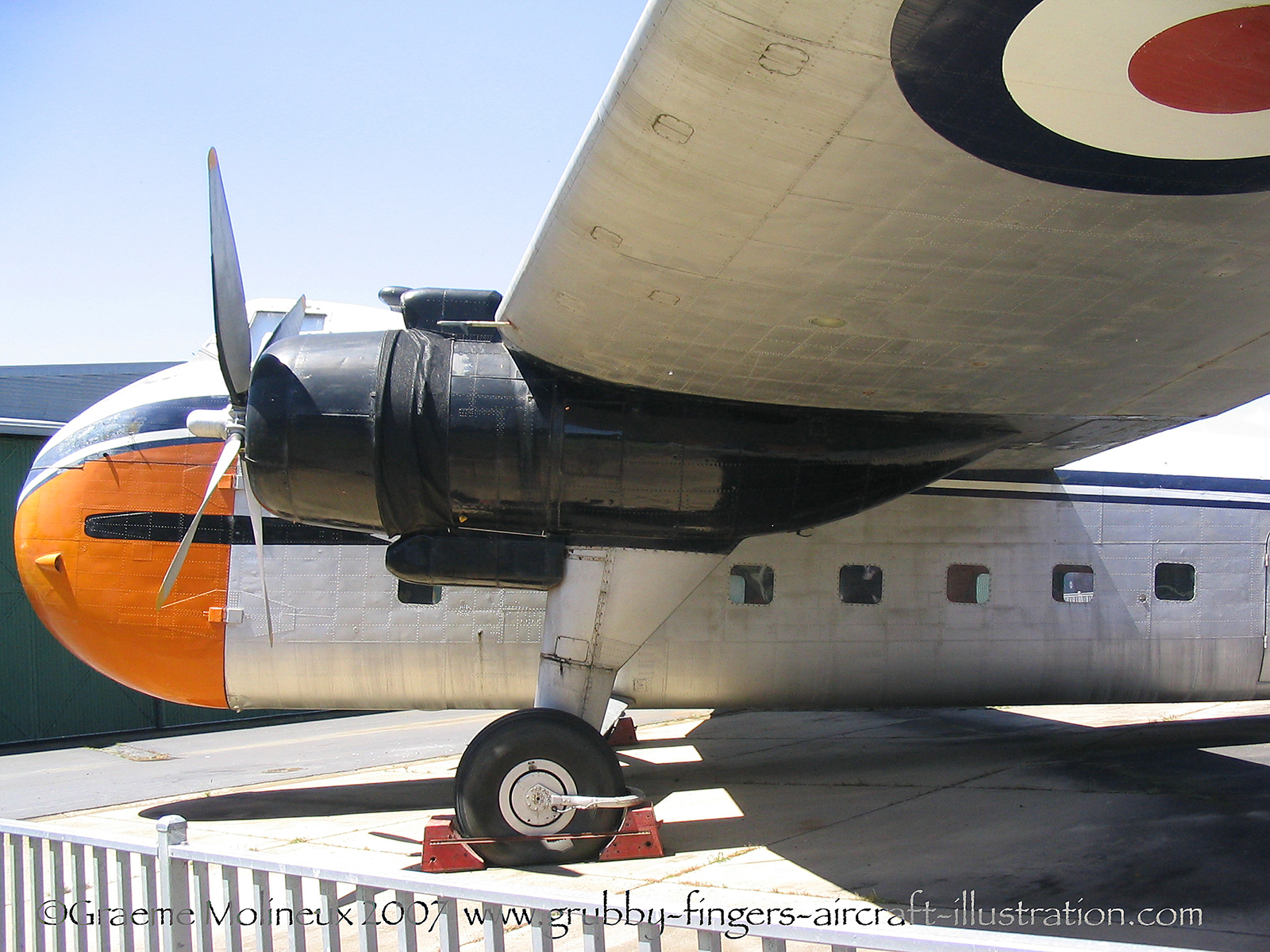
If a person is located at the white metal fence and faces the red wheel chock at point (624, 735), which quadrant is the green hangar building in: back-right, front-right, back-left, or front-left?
front-left

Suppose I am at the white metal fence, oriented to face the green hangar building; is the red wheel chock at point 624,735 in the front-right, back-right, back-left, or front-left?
front-right

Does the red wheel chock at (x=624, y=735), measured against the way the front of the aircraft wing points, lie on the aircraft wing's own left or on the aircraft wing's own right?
on the aircraft wing's own right

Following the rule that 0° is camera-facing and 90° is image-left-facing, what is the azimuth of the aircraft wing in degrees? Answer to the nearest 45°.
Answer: approximately 90°

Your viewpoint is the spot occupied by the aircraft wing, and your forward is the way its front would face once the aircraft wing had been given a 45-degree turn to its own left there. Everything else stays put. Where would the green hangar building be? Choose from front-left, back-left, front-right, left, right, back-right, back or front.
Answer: right
